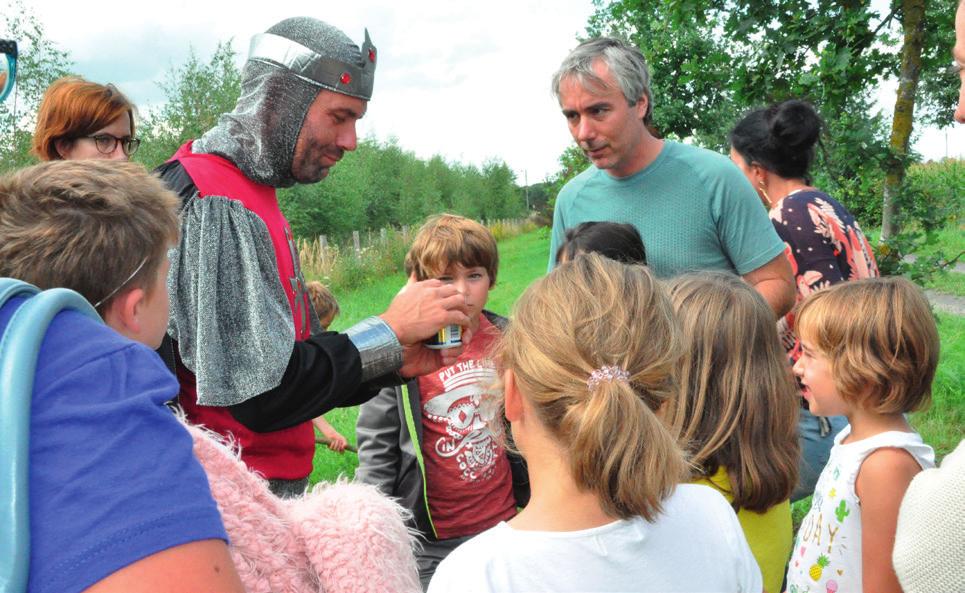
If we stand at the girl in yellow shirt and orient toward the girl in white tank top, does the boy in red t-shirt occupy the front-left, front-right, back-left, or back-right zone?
back-left

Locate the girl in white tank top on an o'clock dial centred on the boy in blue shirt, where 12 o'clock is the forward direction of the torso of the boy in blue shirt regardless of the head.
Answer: The girl in white tank top is roughly at 1 o'clock from the boy in blue shirt.

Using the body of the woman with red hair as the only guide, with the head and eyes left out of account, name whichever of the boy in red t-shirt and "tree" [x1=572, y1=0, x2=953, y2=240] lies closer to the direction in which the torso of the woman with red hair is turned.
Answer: the boy in red t-shirt

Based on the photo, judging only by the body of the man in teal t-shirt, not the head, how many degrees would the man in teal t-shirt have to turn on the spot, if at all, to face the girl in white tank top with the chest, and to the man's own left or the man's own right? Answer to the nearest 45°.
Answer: approximately 90° to the man's own left

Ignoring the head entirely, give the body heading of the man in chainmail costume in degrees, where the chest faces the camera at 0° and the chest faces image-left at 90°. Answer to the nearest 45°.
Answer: approximately 270°

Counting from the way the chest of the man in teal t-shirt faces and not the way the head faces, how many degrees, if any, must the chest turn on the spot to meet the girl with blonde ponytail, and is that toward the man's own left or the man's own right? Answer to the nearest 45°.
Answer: approximately 45° to the man's own left

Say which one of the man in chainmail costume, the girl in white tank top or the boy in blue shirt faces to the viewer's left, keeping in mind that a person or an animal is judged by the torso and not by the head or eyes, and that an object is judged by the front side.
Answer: the girl in white tank top

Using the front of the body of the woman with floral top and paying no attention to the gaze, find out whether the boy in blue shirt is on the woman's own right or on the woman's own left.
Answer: on the woman's own left

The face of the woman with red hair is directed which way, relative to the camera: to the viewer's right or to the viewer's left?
to the viewer's right

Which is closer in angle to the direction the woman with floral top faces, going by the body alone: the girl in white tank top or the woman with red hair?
the woman with red hair

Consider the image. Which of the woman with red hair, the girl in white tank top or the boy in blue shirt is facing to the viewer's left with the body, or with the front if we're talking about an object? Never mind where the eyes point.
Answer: the girl in white tank top

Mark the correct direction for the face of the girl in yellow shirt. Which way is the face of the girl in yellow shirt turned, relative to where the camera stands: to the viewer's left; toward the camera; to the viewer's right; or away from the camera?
away from the camera
